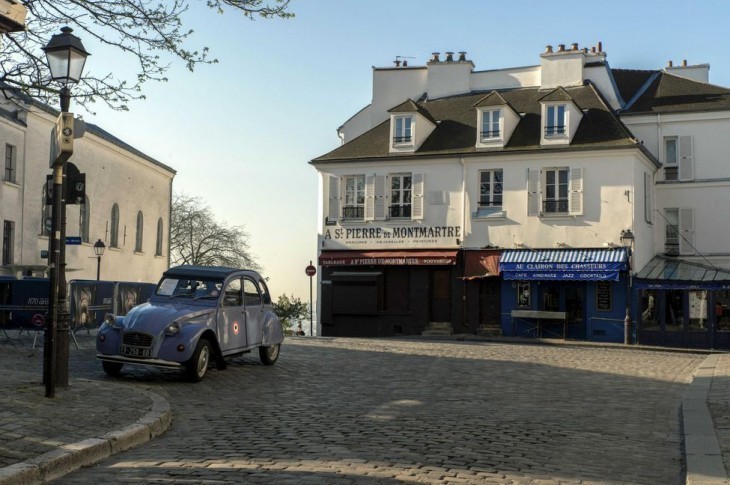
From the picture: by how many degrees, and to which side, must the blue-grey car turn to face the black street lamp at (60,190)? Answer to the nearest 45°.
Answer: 0° — it already faces it

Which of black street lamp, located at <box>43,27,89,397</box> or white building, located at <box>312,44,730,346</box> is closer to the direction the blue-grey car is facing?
the black street lamp

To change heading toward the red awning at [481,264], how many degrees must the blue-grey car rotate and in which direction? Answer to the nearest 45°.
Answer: approximately 180°

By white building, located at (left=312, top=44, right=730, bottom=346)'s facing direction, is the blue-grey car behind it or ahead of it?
ahead

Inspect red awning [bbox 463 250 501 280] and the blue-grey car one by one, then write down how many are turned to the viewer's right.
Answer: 0

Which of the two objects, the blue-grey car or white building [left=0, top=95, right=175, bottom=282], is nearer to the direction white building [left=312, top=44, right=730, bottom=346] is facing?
the blue-grey car

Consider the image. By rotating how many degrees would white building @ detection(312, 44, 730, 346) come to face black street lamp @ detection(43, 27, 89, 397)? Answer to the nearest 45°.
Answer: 0° — it already faces it

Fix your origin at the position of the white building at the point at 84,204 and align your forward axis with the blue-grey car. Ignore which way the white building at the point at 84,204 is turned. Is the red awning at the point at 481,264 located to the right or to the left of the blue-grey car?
left

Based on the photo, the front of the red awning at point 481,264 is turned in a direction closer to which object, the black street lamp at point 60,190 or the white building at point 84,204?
the black street lamp

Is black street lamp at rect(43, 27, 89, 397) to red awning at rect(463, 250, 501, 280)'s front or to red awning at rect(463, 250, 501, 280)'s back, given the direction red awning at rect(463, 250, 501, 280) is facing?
to the front

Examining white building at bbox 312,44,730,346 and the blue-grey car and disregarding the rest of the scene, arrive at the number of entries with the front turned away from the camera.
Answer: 0

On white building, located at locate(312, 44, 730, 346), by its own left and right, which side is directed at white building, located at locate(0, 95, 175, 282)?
right

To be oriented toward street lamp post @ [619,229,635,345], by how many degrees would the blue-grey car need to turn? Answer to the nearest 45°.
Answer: approximately 180°

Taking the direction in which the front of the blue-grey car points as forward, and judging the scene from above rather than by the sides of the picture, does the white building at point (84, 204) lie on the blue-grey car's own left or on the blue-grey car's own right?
on the blue-grey car's own right

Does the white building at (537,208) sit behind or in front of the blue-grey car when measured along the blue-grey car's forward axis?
behind

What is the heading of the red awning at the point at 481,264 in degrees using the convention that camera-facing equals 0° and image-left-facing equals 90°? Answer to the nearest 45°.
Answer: approximately 0°

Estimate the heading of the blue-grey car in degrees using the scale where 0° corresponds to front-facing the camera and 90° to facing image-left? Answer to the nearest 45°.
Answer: approximately 45°
